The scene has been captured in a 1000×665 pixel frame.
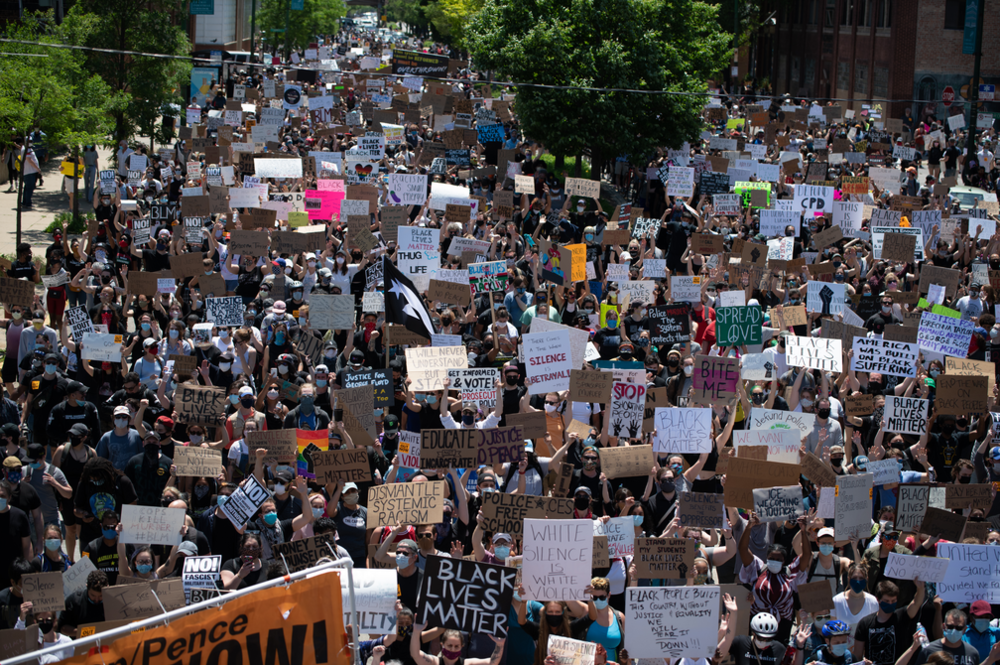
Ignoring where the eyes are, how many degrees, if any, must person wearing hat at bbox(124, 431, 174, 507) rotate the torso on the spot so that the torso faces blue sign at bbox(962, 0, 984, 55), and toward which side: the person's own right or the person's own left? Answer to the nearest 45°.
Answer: approximately 135° to the person's own left

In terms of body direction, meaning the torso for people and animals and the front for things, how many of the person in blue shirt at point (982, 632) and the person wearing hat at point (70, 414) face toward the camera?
2

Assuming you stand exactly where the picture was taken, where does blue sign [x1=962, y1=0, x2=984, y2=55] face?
facing the viewer

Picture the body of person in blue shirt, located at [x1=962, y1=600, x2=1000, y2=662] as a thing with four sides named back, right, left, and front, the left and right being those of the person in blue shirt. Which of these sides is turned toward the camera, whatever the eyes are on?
front

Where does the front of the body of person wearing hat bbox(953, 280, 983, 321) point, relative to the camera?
toward the camera

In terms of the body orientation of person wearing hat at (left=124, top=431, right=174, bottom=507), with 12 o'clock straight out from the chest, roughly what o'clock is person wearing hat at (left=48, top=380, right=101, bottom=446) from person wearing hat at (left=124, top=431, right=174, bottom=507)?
person wearing hat at (left=48, top=380, right=101, bottom=446) is roughly at 5 o'clock from person wearing hat at (left=124, top=431, right=174, bottom=507).

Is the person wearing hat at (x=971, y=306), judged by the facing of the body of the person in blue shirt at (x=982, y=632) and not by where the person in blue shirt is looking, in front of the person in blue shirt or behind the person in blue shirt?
behind

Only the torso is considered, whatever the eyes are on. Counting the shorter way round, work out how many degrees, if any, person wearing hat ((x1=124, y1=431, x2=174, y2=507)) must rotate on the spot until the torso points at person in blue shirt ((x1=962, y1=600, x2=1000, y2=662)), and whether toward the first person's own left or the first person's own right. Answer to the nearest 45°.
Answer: approximately 45° to the first person's own left

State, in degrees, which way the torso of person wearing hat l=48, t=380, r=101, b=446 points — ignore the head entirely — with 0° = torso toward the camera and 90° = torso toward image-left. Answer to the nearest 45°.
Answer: approximately 0°
